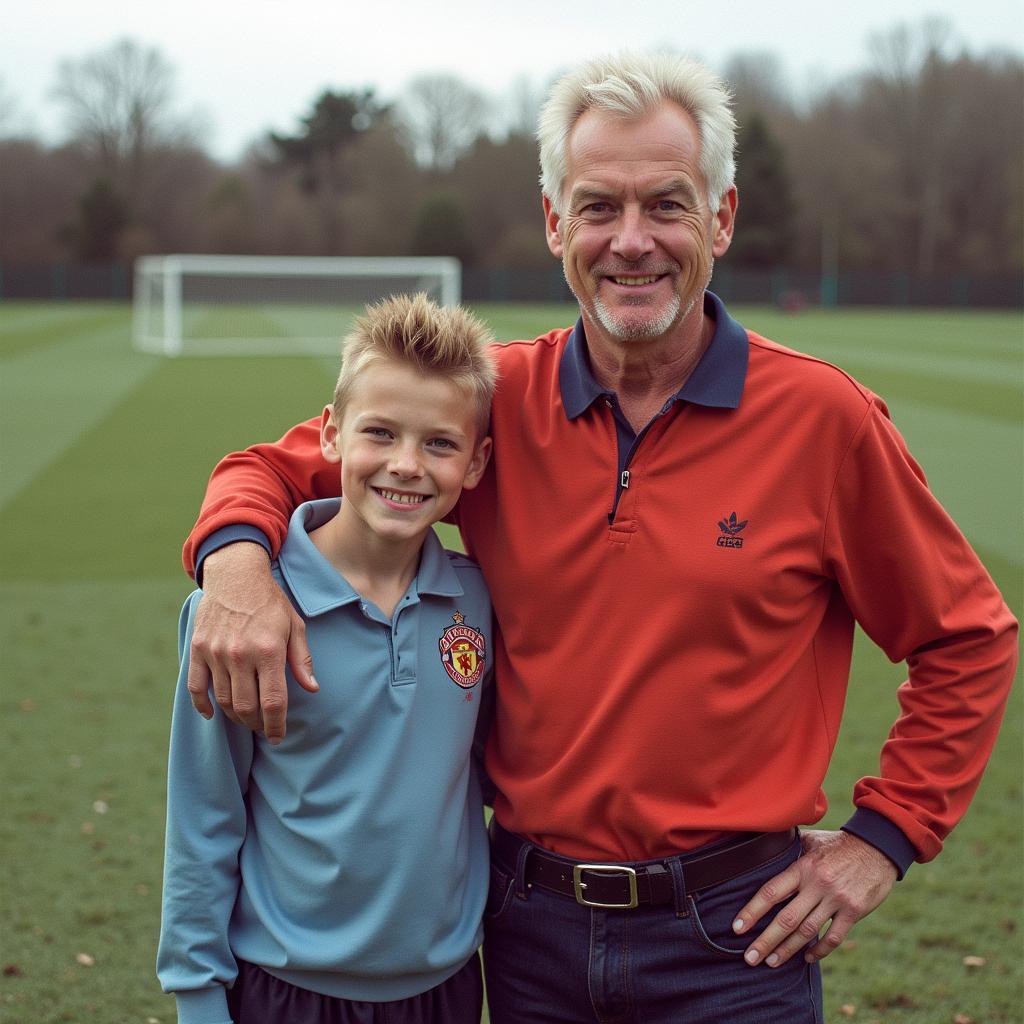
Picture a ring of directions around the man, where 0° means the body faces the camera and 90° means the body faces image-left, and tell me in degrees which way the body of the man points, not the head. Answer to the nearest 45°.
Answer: approximately 0°
